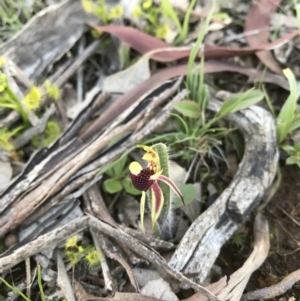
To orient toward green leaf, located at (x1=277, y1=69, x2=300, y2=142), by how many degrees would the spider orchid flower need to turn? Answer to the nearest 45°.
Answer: approximately 180°

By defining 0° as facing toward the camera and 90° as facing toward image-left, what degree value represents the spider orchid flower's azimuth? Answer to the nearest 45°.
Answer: approximately 45°

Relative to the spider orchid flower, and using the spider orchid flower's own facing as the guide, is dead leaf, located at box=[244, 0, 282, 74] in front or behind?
behind

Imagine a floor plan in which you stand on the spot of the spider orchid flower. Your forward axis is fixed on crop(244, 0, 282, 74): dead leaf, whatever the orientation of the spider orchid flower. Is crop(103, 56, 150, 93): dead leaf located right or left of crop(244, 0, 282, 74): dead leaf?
left

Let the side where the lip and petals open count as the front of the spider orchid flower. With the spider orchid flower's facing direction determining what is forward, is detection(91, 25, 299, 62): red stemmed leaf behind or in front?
behind

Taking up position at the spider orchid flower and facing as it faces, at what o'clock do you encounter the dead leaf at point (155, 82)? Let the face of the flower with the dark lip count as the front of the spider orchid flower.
The dead leaf is roughly at 5 o'clock from the spider orchid flower.

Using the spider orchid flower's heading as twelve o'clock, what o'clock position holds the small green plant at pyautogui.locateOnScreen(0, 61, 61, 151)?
The small green plant is roughly at 4 o'clock from the spider orchid flower.

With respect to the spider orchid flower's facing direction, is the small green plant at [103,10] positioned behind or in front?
behind

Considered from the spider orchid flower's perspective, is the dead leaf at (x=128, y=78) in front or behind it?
behind
